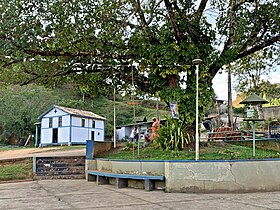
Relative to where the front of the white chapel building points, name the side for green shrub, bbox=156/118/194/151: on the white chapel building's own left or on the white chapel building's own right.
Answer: on the white chapel building's own left

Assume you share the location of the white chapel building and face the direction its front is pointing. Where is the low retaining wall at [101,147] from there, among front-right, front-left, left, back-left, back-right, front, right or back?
front-left

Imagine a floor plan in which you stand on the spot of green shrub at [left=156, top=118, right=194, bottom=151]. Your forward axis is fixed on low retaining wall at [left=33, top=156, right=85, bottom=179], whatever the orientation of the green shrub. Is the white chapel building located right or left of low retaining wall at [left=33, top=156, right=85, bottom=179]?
right

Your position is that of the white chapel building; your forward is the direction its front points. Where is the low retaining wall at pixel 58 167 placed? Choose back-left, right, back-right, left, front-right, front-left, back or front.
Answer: front-left

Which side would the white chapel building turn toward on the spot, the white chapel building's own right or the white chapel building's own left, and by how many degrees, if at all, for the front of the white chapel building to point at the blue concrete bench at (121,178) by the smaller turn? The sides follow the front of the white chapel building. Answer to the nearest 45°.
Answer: approximately 45° to the white chapel building's own left

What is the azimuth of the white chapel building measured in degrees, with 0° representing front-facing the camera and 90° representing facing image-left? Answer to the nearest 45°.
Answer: approximately 45°
